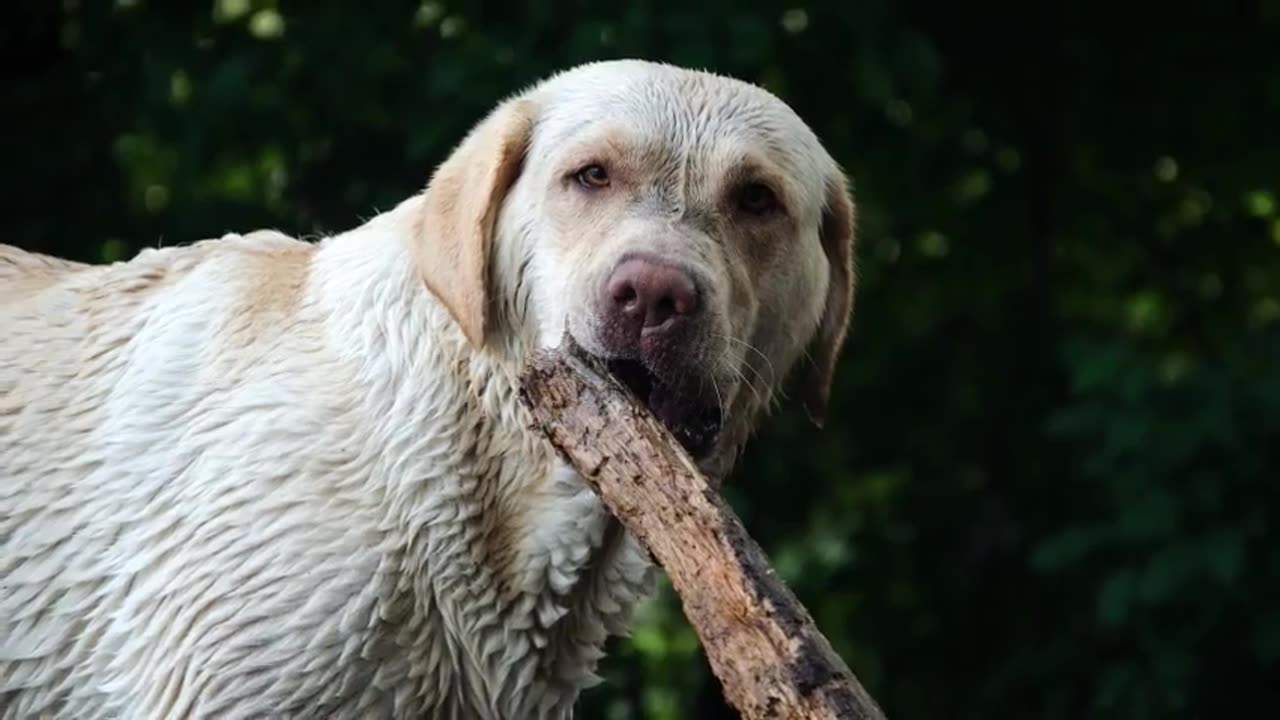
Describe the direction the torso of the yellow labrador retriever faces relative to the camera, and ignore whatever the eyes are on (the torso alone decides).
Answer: to the viewer's right
